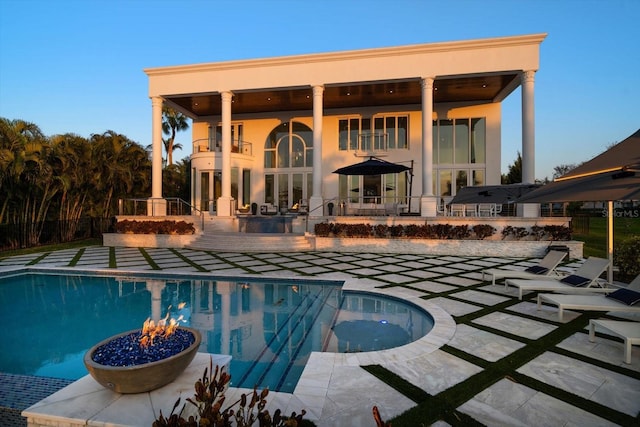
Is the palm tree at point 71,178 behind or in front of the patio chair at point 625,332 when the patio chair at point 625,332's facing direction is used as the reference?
in front

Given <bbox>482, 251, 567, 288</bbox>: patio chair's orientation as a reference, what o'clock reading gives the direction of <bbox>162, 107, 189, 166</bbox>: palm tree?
The palm tree is roughly at 2 o'clock from the patio chair.

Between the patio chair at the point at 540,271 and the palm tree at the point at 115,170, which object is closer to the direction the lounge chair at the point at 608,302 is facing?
the palm tree

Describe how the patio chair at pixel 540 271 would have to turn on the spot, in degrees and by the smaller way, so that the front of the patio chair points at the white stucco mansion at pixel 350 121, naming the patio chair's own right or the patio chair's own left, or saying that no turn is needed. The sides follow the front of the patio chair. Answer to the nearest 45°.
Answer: approximately 90° to the patio chair's own right

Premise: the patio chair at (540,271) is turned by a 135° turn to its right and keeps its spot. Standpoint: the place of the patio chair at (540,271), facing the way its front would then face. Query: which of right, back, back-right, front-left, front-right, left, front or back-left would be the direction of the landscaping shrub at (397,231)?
front-left

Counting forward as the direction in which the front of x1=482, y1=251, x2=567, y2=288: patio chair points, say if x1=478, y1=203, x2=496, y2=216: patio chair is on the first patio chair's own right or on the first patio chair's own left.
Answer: on the first patio chair's own right

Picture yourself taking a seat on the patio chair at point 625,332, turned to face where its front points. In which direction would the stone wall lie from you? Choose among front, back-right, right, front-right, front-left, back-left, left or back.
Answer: right

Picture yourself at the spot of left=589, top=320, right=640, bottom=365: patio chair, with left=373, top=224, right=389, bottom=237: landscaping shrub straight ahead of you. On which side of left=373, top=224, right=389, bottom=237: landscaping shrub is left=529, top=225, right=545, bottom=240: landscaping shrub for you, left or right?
right

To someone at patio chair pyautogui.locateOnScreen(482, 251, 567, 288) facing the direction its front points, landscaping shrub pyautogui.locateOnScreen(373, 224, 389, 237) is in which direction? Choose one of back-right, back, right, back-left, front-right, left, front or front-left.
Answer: right

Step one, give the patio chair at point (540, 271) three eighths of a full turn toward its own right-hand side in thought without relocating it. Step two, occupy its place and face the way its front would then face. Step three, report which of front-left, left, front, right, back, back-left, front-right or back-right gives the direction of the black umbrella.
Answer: front-left

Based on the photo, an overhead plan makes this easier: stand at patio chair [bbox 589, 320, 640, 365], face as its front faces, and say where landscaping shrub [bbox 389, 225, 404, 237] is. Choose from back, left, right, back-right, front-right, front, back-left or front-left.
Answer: right

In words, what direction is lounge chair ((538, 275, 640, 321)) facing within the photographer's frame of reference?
facing the viewer and to the left of the viewer
